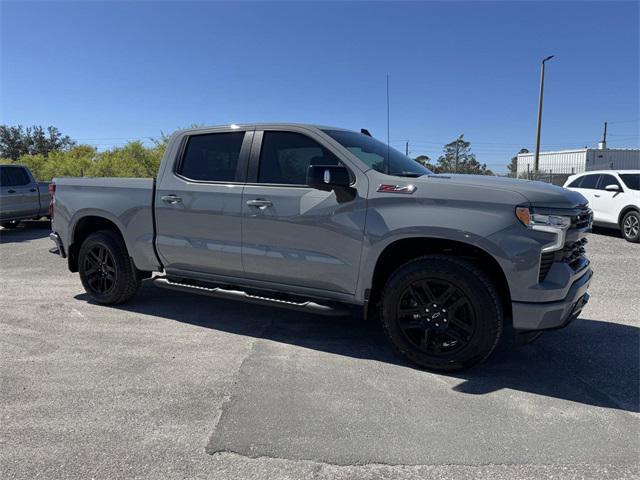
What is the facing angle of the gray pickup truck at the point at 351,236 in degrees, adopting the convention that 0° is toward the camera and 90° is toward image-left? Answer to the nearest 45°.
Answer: approximately 315°

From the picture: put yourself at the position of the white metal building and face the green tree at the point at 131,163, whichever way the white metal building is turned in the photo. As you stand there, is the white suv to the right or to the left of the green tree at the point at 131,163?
left

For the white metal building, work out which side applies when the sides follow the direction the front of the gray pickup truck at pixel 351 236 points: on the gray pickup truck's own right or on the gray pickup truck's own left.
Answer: on the gray pickup truck's own left

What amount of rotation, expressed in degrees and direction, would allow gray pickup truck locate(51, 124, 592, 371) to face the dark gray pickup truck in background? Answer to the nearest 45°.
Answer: approximately 180°

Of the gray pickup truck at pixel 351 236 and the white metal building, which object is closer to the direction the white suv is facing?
the gray pickup truck

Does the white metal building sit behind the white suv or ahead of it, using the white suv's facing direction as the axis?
behind
